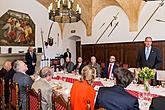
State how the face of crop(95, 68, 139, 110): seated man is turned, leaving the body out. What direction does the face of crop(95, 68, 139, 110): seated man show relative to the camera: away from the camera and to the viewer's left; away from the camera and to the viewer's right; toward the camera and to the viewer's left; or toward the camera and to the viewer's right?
away from the camera and to the viewer's right

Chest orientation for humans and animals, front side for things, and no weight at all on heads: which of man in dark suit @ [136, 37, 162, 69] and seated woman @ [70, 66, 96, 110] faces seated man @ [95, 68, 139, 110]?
the man in dark suit

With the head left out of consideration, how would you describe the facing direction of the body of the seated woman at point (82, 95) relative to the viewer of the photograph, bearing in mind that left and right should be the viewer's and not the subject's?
facing away from the viewer and to the right of the viewer

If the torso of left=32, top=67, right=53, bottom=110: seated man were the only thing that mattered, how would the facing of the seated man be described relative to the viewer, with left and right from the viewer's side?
facing away from the viewer and to the right of the viewer

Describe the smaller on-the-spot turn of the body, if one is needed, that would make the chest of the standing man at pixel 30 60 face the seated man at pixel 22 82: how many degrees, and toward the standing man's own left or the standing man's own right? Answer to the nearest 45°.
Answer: approximately 45° to the standing man's own right

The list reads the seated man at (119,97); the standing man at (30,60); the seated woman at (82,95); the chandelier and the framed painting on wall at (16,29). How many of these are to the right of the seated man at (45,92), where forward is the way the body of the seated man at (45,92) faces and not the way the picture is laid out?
2

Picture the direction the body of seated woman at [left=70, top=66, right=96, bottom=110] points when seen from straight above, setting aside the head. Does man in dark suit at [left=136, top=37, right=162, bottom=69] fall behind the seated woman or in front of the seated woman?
in front

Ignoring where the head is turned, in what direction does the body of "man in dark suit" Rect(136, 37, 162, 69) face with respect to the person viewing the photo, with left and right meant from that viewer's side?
facing the viewer

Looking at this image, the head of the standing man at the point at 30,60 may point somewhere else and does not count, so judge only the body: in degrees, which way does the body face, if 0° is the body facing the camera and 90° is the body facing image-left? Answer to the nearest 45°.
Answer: approximately 315°

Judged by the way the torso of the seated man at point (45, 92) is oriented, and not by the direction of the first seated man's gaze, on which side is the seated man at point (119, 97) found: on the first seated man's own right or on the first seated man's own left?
on the first seated man's own right

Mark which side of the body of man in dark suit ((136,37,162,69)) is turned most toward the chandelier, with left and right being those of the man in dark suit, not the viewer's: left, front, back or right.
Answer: right

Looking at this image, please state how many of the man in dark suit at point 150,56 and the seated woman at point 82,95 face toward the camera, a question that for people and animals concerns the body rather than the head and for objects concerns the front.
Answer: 1

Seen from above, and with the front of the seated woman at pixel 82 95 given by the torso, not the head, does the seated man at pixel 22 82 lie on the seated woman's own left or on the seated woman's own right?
on the seated woman's own left
